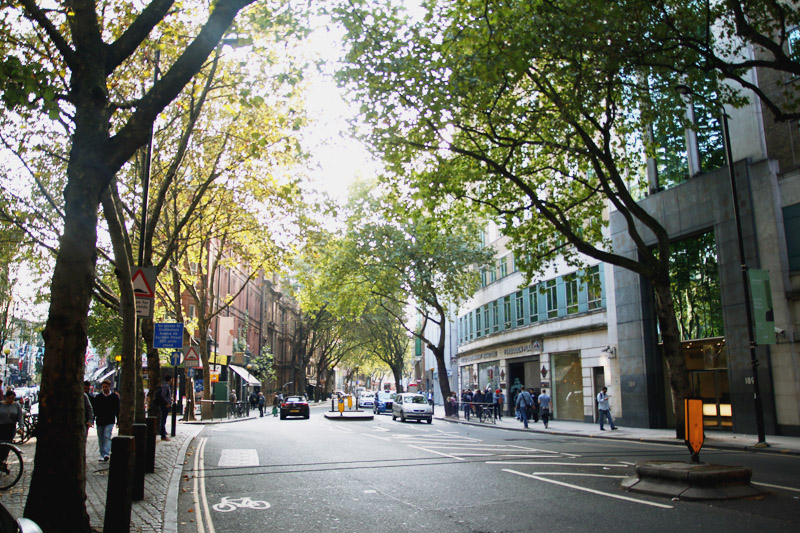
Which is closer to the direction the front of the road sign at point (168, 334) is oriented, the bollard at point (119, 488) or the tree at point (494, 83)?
the bollard

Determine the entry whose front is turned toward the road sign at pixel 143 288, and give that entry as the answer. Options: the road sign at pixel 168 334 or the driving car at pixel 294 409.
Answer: the road sign at pixel 168 334

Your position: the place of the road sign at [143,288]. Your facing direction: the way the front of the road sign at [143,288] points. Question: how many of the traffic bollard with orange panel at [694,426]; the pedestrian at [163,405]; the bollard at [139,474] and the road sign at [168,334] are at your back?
2

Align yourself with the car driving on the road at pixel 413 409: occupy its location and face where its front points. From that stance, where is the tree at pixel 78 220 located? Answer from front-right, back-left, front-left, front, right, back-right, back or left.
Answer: front-right

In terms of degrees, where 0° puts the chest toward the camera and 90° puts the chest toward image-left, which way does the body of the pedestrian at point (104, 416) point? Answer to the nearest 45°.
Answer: approximately 0°

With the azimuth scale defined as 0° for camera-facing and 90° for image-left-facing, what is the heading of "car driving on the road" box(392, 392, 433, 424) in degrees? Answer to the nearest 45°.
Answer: approximately 315°

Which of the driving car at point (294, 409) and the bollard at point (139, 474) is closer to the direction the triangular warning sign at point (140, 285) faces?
the bollard
